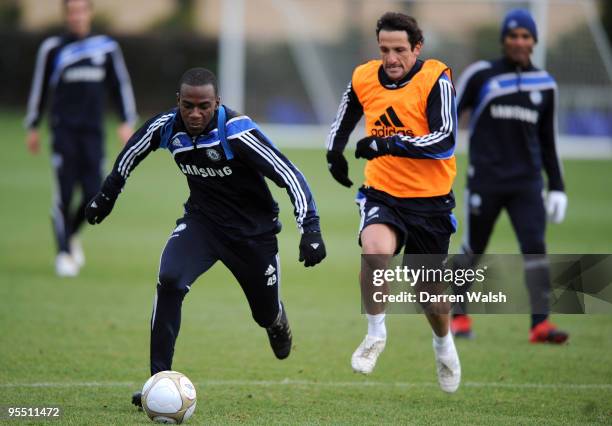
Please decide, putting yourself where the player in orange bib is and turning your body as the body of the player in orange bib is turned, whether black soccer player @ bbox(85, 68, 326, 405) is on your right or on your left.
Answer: on your right

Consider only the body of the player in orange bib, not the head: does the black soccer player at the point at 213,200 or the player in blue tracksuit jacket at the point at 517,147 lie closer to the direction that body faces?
the black soccer player

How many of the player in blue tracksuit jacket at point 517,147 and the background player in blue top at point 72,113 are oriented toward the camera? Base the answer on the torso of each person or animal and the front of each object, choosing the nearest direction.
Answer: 2

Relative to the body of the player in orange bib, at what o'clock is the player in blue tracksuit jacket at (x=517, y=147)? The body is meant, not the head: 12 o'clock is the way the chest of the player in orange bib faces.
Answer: The player in blue tracksuit jacket is roughly at 7 o'clock from the player in orange bib.
